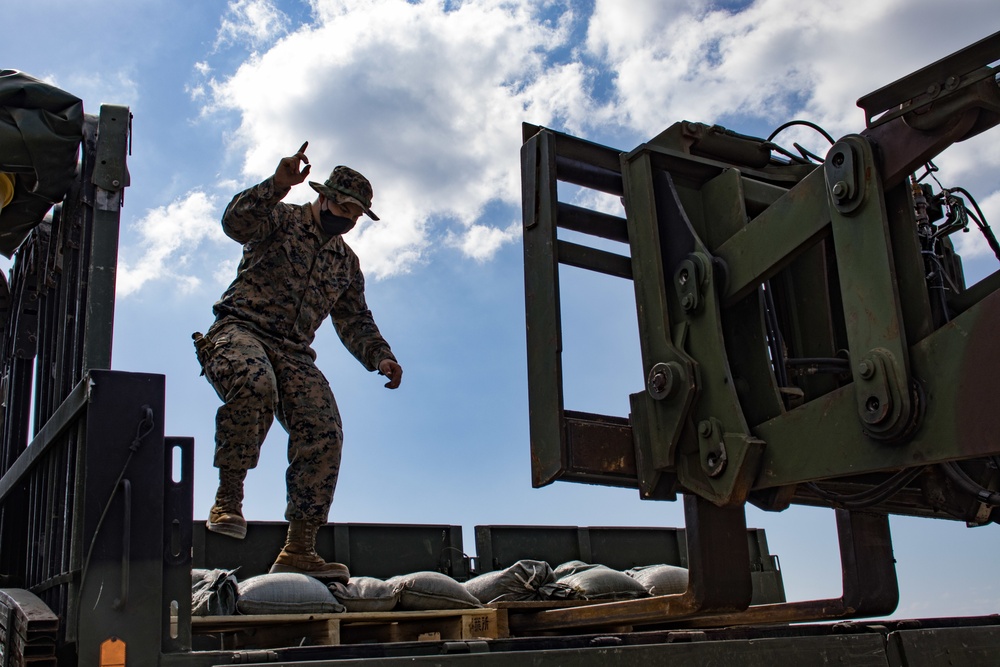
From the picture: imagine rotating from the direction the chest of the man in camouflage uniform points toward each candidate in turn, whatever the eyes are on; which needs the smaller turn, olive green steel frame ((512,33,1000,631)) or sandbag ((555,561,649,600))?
the olive green steel frame

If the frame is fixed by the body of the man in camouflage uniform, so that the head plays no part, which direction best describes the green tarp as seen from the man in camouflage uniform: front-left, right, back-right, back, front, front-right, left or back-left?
right

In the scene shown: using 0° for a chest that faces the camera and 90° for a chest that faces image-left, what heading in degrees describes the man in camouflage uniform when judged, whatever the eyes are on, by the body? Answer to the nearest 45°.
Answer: approximately 315°

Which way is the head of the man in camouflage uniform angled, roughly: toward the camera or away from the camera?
toward the camera

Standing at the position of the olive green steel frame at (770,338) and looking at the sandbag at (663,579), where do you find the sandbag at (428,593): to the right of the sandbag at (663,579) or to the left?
left

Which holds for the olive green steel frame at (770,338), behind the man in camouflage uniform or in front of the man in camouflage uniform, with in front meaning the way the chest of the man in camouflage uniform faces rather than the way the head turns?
in front

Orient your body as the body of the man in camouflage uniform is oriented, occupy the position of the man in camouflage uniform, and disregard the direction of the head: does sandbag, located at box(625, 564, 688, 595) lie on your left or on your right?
on your left

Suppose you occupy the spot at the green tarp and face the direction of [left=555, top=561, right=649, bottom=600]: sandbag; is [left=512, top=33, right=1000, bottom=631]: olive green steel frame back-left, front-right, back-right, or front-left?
front-right

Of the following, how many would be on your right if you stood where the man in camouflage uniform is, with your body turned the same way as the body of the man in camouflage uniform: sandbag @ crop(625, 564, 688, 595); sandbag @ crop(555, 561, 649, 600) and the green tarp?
1
